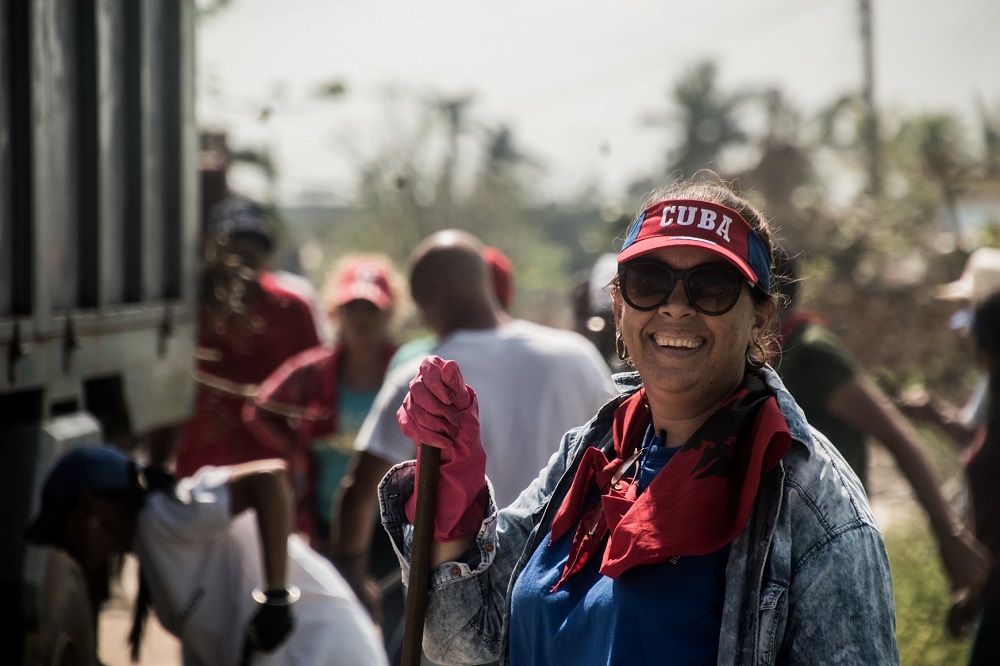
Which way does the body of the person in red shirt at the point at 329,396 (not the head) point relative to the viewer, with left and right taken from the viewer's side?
facing the viewer

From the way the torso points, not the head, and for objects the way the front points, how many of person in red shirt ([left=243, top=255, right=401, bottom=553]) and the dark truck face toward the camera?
1

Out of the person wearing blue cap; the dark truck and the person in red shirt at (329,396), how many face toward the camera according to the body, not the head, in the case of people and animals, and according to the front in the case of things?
1

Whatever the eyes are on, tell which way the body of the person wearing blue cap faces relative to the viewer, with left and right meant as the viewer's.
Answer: facing to the left of the viewer

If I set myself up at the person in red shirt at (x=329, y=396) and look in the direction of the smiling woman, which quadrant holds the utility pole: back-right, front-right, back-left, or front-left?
back-left

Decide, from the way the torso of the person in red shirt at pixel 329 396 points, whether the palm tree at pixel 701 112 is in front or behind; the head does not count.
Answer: behind

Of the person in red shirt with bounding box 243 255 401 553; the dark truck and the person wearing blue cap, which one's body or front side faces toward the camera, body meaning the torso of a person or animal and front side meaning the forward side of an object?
the person in red shirt
